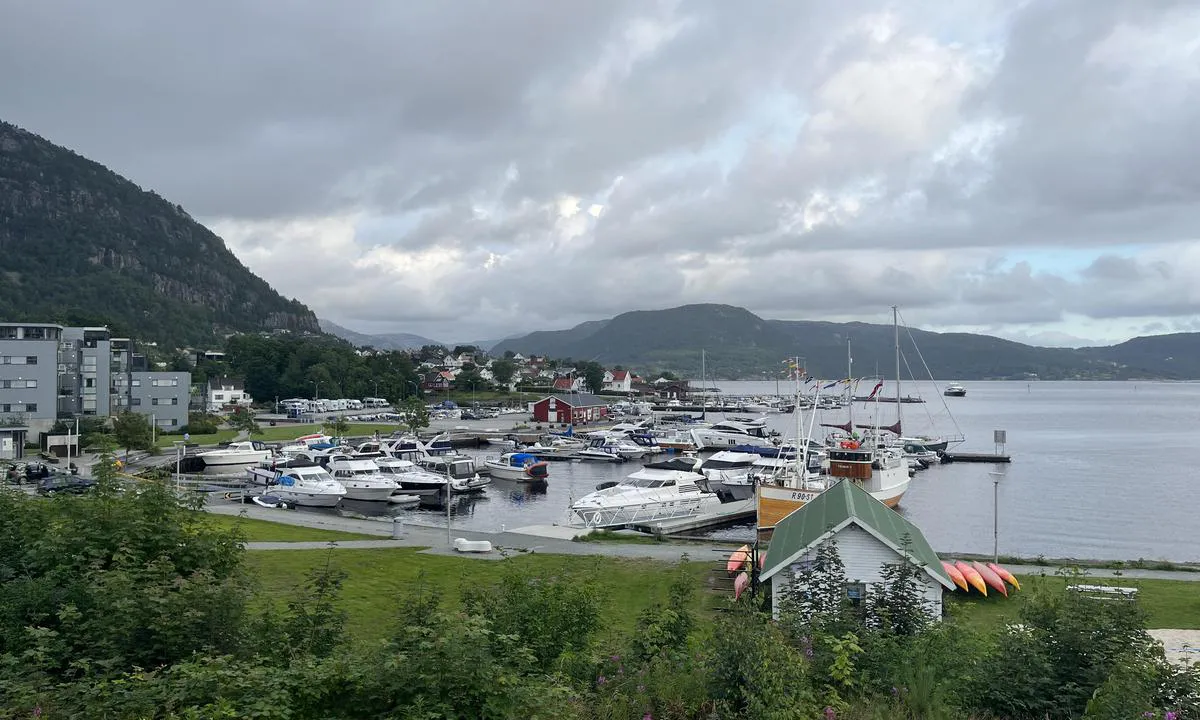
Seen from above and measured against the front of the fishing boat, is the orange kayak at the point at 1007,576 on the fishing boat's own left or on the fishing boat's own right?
on the fishing boat's own left

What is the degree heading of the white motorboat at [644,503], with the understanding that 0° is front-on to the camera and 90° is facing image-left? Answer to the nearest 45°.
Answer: approximately 45°

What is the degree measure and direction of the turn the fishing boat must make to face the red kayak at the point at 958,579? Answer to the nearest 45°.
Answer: approximately 45° to its left

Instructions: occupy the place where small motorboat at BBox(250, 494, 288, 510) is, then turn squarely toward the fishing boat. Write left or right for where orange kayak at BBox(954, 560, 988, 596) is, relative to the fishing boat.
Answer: right

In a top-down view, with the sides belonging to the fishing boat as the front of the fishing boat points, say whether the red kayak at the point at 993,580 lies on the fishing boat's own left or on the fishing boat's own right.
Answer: on the fishing boat's own left
